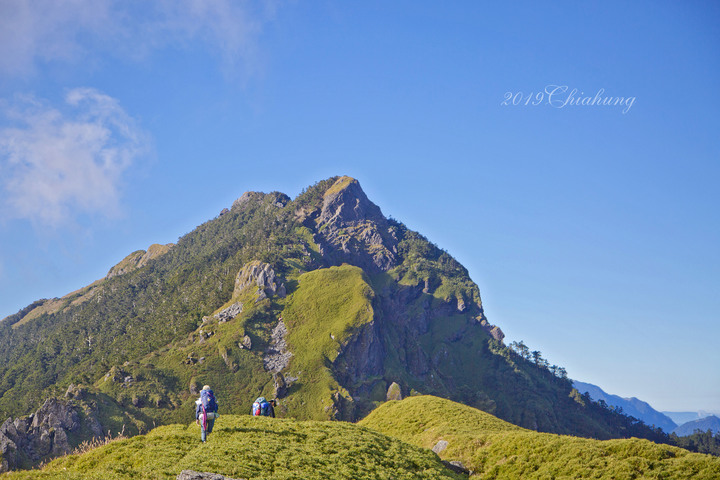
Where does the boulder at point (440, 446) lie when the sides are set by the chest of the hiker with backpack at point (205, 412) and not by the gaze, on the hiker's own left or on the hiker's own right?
on the hiker's own right

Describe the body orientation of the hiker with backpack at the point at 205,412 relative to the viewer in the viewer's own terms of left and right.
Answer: facing away from the viewer
